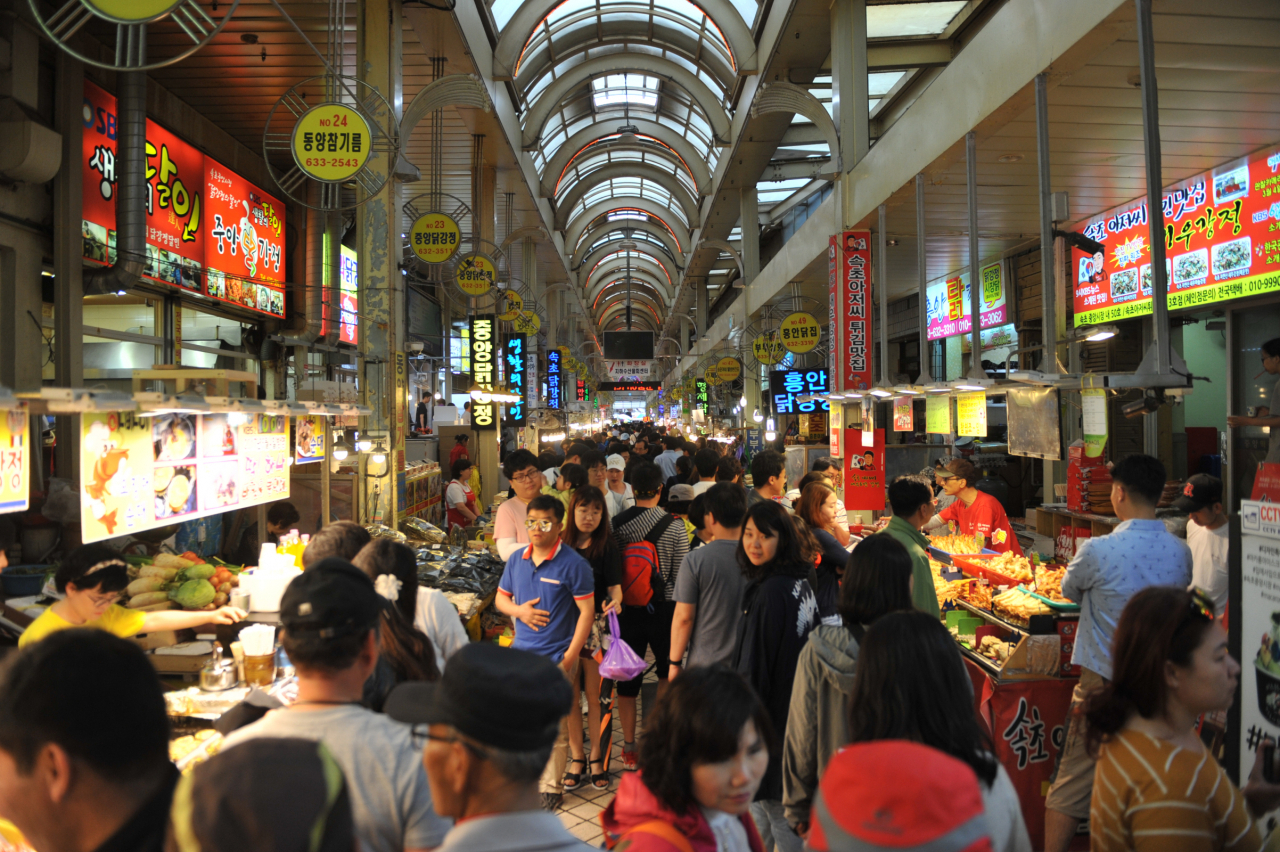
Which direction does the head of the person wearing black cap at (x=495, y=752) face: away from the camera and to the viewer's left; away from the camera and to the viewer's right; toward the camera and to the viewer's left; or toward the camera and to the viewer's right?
away from the camera and to the viewer's left

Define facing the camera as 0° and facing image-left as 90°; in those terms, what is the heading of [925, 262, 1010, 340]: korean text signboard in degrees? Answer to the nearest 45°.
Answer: approximately 45°

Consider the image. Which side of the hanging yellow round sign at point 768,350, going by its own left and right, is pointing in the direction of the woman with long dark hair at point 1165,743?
front

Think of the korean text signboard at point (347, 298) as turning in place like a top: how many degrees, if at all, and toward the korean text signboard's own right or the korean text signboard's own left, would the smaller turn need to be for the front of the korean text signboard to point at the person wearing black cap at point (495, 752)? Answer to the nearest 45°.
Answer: approximately 45° to the korean text signboard's own right

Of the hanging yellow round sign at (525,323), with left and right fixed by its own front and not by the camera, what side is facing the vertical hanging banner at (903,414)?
front

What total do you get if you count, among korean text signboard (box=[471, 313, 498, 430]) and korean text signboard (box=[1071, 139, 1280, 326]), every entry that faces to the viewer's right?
0

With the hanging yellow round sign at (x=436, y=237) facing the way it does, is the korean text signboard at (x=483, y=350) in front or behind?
behind

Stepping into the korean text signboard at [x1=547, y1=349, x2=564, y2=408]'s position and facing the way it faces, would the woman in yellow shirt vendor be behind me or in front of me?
in front

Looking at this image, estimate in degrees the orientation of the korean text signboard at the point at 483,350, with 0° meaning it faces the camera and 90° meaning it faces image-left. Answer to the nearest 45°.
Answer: approximately 0°

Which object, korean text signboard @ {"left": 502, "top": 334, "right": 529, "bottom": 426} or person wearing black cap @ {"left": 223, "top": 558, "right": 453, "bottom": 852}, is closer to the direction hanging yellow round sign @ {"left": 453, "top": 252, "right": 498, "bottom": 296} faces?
the person wearing black cap

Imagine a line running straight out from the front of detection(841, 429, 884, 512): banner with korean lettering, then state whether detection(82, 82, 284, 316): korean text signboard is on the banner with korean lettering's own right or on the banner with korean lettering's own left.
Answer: on the banner with korean lettering's own right
